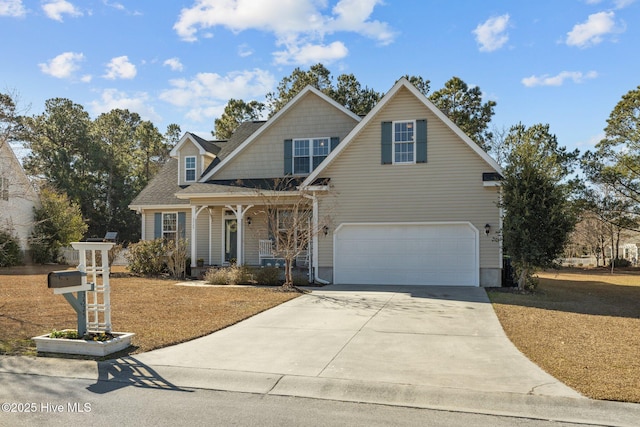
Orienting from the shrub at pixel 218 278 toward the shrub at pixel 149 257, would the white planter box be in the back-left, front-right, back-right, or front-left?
back-left

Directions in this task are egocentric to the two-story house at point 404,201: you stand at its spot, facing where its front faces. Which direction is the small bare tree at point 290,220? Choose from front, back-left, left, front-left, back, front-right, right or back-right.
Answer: right

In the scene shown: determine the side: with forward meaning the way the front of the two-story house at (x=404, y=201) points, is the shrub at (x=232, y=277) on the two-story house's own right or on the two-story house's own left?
on the two-story house's own right

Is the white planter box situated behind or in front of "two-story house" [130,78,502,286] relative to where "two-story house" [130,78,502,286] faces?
in front

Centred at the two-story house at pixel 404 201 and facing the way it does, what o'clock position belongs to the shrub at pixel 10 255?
The shrub is roughly at 4 o'clock from the two-story house.

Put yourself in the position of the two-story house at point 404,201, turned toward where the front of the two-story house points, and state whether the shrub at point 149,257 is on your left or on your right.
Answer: on your right

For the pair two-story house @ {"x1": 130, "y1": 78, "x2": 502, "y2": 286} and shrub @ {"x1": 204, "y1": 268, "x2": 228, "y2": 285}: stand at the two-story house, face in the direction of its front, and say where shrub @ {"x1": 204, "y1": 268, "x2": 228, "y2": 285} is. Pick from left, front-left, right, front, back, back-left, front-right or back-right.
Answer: right

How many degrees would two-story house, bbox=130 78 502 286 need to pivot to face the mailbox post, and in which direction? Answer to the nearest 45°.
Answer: approximately 45° to its right

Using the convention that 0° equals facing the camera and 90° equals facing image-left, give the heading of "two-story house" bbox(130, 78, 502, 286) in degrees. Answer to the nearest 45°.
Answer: approximately 0°
